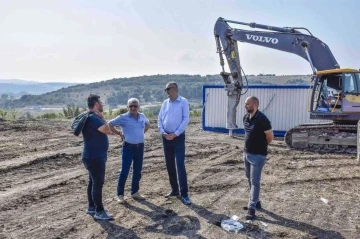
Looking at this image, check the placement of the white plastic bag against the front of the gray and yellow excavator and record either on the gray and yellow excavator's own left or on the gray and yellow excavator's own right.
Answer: on the gray and yellow excavator's own left

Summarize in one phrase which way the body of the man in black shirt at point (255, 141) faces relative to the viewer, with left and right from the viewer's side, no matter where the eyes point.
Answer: facing the viewer and to the left of the viewer

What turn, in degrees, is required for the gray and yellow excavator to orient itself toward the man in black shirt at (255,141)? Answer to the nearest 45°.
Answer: approximately 90° to its left

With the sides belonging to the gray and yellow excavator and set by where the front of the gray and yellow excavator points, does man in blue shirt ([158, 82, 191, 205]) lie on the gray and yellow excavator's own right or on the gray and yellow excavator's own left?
on the gray and yellow excavator's own left

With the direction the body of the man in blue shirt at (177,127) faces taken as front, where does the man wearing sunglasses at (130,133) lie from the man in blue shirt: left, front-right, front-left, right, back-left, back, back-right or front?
front-right

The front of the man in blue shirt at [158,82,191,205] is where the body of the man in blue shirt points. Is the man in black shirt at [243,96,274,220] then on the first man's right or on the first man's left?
on the first man's left

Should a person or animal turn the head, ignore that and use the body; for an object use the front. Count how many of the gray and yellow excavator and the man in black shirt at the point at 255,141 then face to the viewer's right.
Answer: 0

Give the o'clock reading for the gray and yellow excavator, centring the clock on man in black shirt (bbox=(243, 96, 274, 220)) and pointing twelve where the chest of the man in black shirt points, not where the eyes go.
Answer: The gray and yellow excavator is roughly at 5 o'clock from the man in black shirt.

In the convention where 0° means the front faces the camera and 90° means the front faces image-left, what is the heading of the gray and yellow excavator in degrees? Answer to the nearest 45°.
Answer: approximately 90°

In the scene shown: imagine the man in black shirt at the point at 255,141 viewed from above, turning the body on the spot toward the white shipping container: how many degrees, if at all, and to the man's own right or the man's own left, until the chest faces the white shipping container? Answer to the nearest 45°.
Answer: approximately 135° to the man's own right
